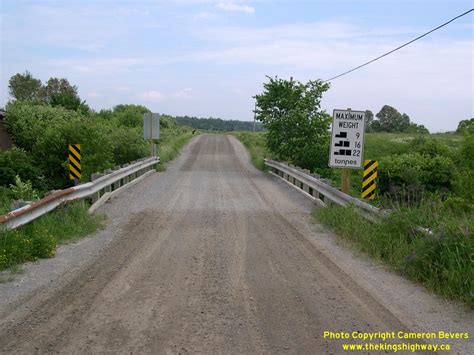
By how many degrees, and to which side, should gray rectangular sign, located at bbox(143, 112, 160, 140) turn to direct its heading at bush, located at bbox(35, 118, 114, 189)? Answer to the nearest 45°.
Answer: approximately 135° to its left

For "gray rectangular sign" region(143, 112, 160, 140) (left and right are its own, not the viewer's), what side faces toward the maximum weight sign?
back

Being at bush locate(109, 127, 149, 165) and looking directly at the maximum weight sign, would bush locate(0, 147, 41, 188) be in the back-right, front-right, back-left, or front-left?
front-right

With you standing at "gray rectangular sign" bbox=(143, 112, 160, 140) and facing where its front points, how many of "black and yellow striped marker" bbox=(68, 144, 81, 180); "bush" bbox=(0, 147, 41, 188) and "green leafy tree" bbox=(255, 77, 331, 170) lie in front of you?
0

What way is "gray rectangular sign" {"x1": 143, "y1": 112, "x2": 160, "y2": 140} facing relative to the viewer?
away from the camera

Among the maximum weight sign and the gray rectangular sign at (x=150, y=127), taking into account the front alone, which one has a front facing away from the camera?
the gray rectangular sign

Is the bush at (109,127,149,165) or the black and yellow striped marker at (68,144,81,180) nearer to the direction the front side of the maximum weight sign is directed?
the black and yellow striped marker

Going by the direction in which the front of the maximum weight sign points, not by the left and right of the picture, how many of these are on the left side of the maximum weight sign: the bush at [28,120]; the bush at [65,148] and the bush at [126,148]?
0

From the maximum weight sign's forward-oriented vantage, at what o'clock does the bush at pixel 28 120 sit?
The bush is roughly at 4 o'clock from the maximum weight sign.

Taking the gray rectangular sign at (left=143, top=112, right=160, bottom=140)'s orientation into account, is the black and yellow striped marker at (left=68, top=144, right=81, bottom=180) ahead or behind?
behind

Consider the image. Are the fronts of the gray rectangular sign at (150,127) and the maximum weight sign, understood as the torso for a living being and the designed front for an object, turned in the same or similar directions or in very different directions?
very different directions

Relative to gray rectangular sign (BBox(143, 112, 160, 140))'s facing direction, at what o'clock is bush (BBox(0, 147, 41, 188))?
The bush is roughly at 7 o'clock from the gray rectangular sign.

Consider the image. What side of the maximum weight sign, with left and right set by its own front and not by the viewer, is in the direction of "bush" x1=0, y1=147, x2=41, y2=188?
right

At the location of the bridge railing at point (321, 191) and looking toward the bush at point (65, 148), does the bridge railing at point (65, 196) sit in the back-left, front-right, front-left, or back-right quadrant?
front-left

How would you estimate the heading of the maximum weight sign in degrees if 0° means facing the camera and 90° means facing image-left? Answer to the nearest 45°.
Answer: approximately 0°
